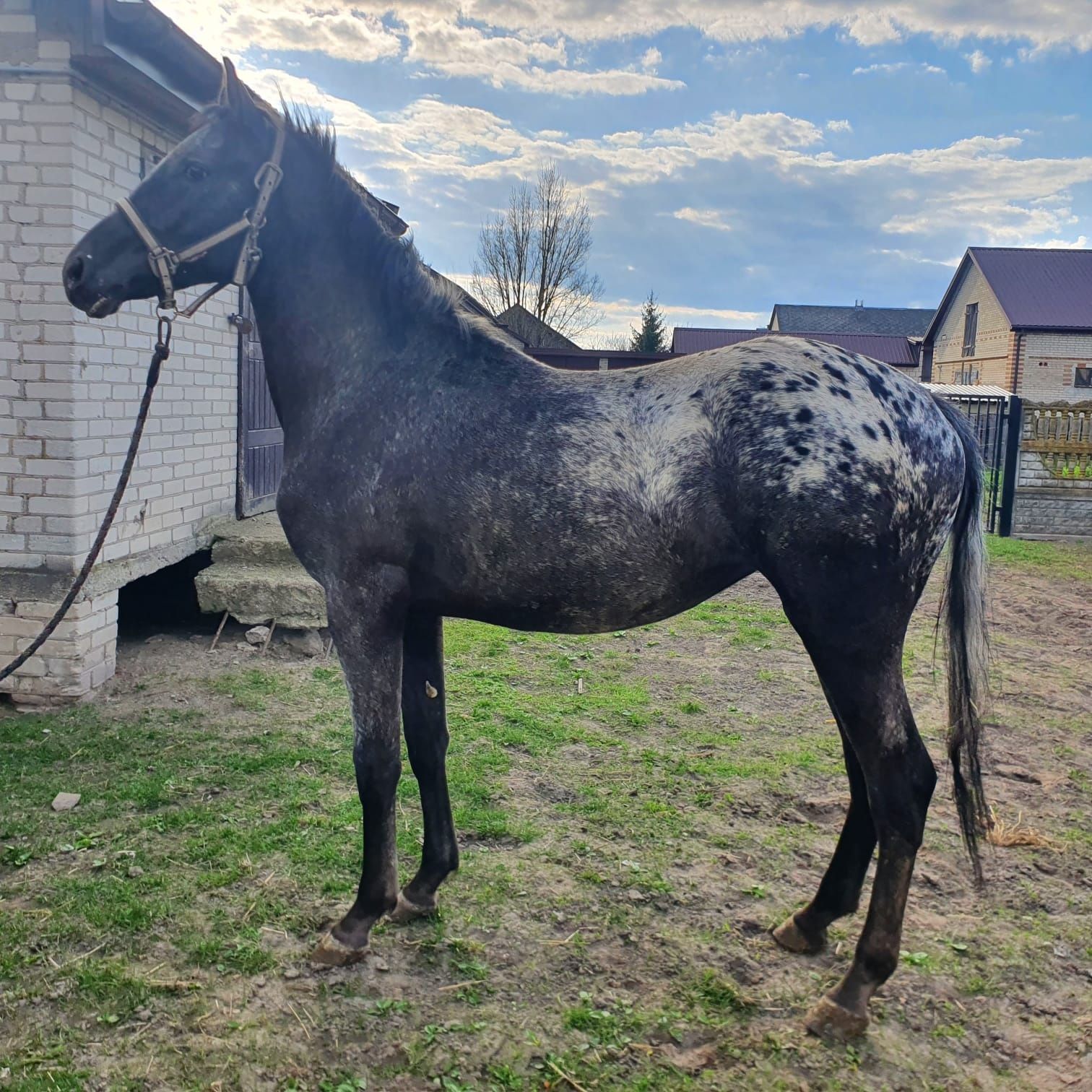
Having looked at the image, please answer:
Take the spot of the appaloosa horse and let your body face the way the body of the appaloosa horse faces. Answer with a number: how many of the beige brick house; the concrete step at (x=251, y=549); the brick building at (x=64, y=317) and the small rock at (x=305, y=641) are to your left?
0

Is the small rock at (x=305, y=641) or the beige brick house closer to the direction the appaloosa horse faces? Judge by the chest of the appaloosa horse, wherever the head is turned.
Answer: the small rock

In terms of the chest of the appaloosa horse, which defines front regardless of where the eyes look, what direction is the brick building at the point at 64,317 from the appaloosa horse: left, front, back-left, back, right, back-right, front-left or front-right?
front-right

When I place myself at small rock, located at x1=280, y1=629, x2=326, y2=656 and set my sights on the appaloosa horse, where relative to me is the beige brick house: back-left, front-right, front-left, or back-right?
back-left

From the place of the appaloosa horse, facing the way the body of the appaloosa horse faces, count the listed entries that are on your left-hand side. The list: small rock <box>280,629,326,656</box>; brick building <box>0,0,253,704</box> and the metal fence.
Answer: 0

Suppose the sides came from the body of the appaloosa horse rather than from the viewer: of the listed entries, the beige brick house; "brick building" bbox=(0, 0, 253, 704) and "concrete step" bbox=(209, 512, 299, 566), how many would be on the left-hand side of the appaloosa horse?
0

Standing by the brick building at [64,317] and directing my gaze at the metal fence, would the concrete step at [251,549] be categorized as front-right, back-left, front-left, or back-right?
front-left

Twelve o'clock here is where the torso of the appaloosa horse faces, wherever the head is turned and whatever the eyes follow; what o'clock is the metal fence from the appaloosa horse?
The metal fence is roughly at 4 o'clock from the appaloosa horse.

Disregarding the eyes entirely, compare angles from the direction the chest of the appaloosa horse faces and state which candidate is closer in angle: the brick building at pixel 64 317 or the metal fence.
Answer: the brick building

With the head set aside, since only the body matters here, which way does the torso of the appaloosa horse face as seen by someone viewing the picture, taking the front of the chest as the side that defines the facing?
to the viewer's left

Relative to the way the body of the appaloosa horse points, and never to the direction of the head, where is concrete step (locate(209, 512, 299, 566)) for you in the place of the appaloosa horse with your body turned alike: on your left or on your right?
on your right

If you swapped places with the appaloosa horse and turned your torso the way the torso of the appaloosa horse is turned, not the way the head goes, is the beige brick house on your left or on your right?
on your right
